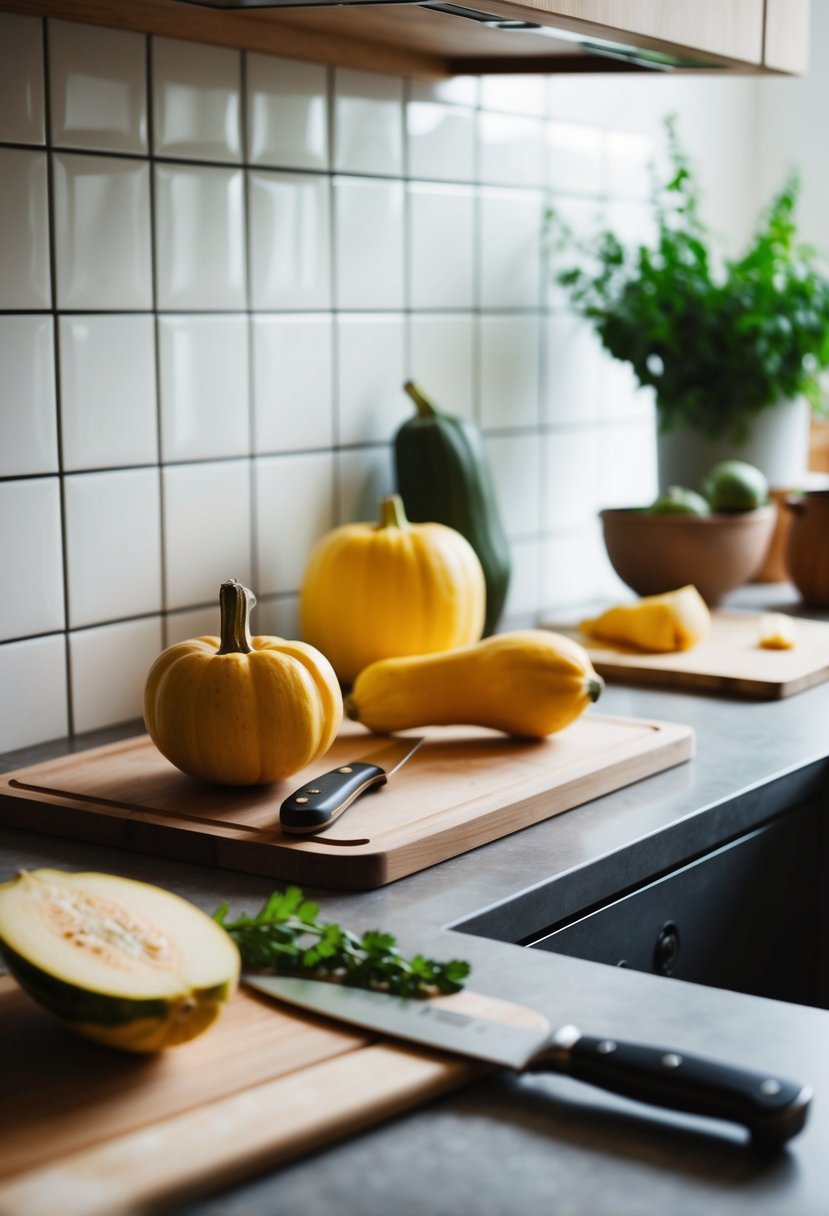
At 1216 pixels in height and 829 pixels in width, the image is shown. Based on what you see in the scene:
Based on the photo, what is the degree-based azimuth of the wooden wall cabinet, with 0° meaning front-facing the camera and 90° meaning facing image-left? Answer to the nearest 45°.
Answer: approximately 315°

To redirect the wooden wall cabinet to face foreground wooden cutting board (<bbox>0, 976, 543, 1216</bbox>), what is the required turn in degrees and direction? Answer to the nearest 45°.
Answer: approximately 45° to its right

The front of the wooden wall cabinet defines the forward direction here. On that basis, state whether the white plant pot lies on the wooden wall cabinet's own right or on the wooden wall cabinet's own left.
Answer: on the wooden wall cabinet's own left

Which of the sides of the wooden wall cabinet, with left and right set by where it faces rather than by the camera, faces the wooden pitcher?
left

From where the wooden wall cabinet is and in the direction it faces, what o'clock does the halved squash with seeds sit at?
The halved squash with seeds is roughly at 2 o'clock from the wooden wall cabinet.
